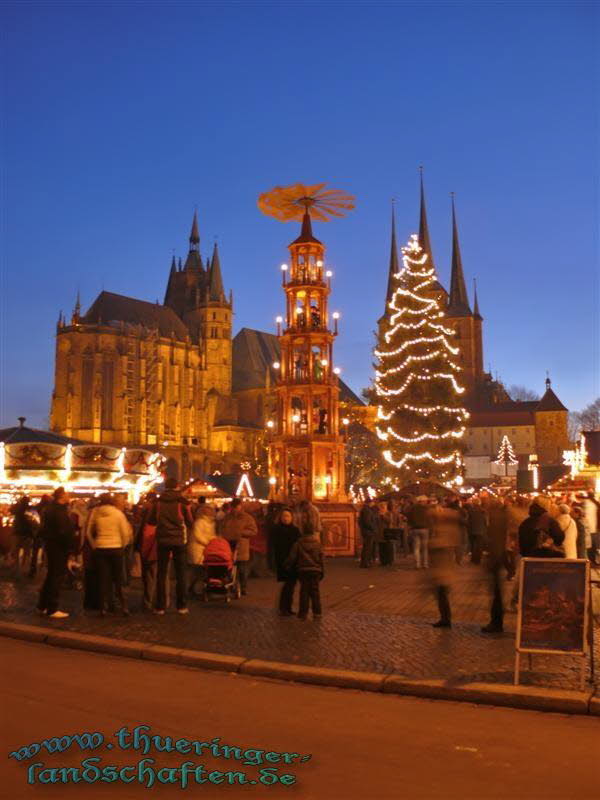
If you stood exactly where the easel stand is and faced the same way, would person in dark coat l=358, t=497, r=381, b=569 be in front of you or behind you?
behind

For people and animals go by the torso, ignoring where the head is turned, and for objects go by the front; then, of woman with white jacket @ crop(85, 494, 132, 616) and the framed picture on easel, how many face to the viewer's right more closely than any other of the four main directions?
0

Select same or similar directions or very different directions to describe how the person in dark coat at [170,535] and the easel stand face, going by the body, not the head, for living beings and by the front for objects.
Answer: very different directions

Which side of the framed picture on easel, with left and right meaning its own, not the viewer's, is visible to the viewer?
front

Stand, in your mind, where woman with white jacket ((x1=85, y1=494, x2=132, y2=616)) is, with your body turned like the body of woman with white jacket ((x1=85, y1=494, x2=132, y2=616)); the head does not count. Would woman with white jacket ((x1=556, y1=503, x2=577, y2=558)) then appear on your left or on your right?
on your right

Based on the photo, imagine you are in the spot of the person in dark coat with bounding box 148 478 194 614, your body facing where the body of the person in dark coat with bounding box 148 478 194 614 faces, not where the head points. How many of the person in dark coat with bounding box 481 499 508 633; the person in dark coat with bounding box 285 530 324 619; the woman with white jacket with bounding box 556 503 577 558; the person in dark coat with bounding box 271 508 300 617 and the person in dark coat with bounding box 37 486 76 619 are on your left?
1

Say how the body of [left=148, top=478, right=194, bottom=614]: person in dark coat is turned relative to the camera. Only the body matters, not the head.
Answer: away from the camera

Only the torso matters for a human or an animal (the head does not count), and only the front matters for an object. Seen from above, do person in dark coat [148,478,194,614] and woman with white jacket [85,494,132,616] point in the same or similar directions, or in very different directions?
same or similar directions

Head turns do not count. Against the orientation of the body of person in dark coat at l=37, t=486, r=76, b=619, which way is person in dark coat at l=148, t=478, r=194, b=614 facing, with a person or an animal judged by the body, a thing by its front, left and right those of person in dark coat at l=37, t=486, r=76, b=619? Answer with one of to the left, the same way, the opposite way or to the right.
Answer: to the left

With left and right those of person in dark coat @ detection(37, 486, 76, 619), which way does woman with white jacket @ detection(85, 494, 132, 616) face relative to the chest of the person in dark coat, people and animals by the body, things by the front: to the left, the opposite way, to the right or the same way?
to the left

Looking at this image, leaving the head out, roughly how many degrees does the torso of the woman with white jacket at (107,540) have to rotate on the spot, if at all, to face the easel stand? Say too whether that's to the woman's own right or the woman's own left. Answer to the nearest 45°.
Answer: approximately 135° to the woman's own right
